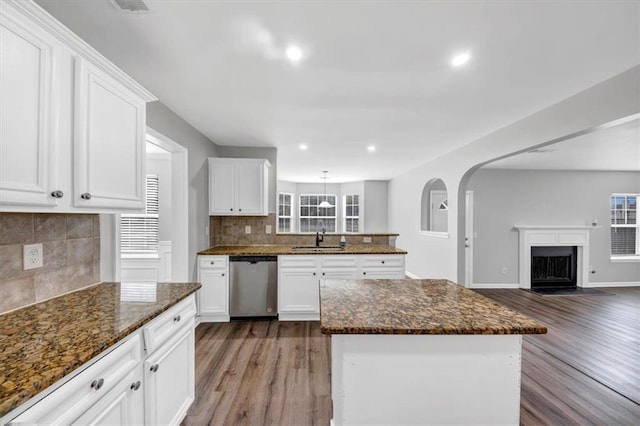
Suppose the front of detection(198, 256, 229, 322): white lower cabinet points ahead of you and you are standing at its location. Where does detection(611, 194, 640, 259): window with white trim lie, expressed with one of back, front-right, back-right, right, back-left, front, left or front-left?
left

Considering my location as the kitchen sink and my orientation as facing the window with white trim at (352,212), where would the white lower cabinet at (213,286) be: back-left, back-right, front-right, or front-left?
back-left

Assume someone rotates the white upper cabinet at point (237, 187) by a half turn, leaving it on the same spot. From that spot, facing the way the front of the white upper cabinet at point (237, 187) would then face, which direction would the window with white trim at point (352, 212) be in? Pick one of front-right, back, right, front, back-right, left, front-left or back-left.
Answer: front-right

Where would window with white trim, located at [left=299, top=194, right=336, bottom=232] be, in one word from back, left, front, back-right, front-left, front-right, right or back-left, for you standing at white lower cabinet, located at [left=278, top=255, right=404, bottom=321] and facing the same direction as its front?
back

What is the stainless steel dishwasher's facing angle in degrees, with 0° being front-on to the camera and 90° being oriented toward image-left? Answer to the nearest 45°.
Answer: approximately 0°

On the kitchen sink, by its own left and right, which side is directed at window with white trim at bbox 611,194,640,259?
left

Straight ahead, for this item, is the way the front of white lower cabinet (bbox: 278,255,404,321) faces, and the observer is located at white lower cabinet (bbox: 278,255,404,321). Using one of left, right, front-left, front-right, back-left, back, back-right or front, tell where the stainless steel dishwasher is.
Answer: right

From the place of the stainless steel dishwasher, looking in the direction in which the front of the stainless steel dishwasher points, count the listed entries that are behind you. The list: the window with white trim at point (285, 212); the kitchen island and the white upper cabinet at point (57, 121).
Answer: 1

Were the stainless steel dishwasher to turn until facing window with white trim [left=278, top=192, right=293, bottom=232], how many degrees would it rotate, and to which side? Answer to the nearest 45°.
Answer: approximately 180°

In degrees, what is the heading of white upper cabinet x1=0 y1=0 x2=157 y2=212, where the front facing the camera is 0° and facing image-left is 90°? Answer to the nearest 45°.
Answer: approximately 315°
